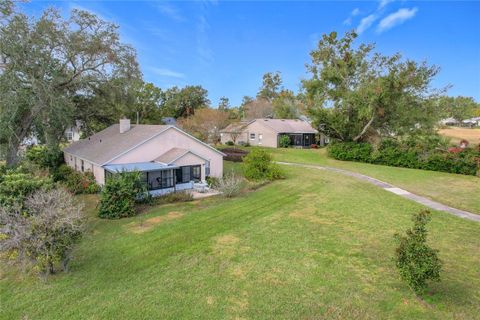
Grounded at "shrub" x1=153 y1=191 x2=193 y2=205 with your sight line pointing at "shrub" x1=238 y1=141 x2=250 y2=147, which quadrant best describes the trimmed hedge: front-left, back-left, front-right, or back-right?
front-right

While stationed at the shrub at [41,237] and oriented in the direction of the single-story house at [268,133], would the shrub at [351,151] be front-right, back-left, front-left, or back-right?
front-right

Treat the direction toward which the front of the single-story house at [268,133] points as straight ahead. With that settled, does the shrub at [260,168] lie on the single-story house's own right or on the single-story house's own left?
on the single-story house's own right

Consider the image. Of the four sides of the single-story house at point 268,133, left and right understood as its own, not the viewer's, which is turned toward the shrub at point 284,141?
back

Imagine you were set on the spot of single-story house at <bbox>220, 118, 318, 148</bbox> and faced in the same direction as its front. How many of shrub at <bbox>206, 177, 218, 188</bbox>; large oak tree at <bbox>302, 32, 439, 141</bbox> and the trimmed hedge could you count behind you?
0

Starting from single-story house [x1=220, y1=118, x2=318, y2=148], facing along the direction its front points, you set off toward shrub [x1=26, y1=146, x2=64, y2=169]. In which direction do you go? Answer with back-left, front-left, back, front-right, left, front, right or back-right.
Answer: right

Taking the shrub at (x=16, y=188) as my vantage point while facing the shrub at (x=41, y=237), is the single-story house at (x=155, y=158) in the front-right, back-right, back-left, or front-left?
back-left

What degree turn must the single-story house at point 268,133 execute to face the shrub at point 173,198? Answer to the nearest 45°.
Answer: approximately 45° to its right

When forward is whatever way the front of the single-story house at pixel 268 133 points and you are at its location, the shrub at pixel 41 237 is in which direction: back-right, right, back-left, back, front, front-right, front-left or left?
front-right

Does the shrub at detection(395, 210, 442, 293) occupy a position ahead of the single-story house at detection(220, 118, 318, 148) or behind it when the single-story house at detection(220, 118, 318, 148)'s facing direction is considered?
ahead
